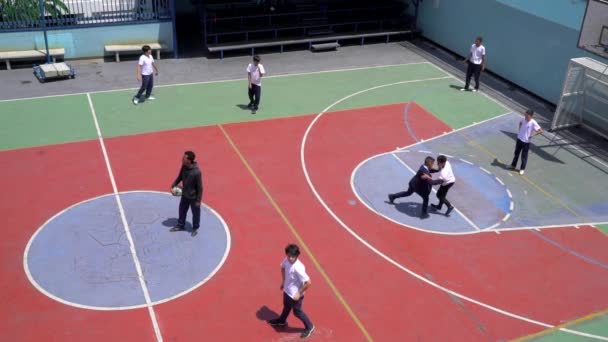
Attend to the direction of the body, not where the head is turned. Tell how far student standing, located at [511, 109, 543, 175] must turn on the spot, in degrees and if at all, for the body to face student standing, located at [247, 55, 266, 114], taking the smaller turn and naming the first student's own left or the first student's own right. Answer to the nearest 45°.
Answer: approximately 45° to the first student's own right

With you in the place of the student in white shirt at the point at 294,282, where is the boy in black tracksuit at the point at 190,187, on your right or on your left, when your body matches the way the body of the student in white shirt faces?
on your right

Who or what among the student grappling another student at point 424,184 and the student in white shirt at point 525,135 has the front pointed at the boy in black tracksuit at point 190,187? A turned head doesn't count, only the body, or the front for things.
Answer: the student in white shirt at point 525,135

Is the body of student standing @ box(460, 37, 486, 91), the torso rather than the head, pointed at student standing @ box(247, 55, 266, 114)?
yes

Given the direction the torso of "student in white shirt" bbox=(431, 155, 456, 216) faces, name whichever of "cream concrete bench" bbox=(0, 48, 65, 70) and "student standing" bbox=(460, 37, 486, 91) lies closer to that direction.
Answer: the cream concrete bench

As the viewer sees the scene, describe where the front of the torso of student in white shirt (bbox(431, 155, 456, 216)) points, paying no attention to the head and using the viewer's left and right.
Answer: facing to the left of the viewer

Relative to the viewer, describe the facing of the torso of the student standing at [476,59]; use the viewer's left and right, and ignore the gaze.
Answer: facing the viewer and to the left of the viewer

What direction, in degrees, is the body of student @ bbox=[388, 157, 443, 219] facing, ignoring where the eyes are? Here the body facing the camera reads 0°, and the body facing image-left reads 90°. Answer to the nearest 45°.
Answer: approximately 270°

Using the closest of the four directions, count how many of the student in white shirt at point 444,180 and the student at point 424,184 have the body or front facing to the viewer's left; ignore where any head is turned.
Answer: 1

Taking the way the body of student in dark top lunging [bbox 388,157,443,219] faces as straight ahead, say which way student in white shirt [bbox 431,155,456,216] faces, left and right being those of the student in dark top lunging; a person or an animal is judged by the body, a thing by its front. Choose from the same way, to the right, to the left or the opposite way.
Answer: the opposite way

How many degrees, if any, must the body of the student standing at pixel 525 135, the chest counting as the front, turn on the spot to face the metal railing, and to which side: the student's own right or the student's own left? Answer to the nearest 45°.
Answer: approximately 45° to the student's own right

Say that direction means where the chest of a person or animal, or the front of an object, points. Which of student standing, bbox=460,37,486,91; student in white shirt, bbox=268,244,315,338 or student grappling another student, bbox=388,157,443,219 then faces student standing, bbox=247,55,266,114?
student standing, bbox=460,37,486,91

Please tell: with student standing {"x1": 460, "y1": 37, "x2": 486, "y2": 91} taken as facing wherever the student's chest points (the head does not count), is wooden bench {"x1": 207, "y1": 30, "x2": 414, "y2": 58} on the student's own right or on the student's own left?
on the student's own right
